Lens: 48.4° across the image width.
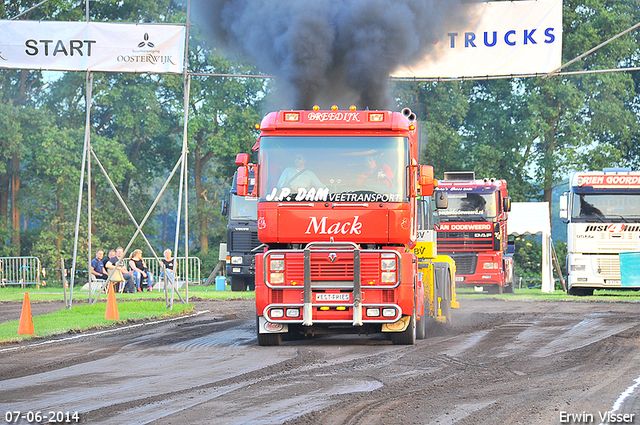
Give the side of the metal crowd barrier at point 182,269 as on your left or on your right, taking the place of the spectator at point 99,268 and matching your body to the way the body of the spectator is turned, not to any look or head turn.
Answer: on your left

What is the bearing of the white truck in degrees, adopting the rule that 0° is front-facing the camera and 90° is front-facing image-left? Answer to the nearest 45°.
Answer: approximately 0°

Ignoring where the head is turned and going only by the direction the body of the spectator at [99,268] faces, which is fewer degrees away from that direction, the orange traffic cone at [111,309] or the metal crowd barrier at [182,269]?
the orange traffic cone

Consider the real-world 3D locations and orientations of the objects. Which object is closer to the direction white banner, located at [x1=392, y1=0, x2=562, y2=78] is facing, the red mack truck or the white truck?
the red mack truck

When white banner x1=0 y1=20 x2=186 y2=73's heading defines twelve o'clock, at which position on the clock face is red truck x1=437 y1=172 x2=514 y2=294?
The red truck is roughly at 8 o'clock from the white banner.

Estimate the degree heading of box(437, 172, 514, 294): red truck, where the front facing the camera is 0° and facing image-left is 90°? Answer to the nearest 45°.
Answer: approximately 0°

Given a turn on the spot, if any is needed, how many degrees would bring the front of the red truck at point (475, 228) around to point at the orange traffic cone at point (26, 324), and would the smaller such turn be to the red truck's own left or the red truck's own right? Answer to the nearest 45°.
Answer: approximately 45° to the red truck's own right
